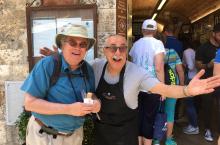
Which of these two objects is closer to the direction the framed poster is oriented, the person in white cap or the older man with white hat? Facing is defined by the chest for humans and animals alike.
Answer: the older man with white hat

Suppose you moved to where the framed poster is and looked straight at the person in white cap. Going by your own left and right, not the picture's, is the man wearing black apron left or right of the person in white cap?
right

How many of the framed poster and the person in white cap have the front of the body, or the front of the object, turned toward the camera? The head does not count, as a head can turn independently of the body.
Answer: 1

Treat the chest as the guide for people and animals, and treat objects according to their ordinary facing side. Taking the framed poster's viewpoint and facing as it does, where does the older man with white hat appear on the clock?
The older man with white hat is roughly at 12 o'clock from the framed poster.

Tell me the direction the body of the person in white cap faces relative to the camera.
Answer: away from the camera

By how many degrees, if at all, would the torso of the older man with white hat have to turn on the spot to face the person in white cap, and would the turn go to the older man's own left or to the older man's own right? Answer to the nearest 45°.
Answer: approximately 90° to the older man's own left

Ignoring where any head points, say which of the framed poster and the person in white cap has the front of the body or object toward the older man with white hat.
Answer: the framed poster

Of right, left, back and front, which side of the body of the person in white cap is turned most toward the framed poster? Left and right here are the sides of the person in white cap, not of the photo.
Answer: left

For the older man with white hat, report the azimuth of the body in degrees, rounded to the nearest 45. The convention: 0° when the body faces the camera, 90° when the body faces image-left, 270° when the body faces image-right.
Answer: approximately 315°

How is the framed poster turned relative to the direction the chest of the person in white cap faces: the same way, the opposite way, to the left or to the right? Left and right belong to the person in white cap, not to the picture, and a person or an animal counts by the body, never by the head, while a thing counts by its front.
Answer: the opposite way

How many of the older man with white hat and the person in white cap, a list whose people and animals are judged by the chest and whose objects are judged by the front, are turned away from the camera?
1
